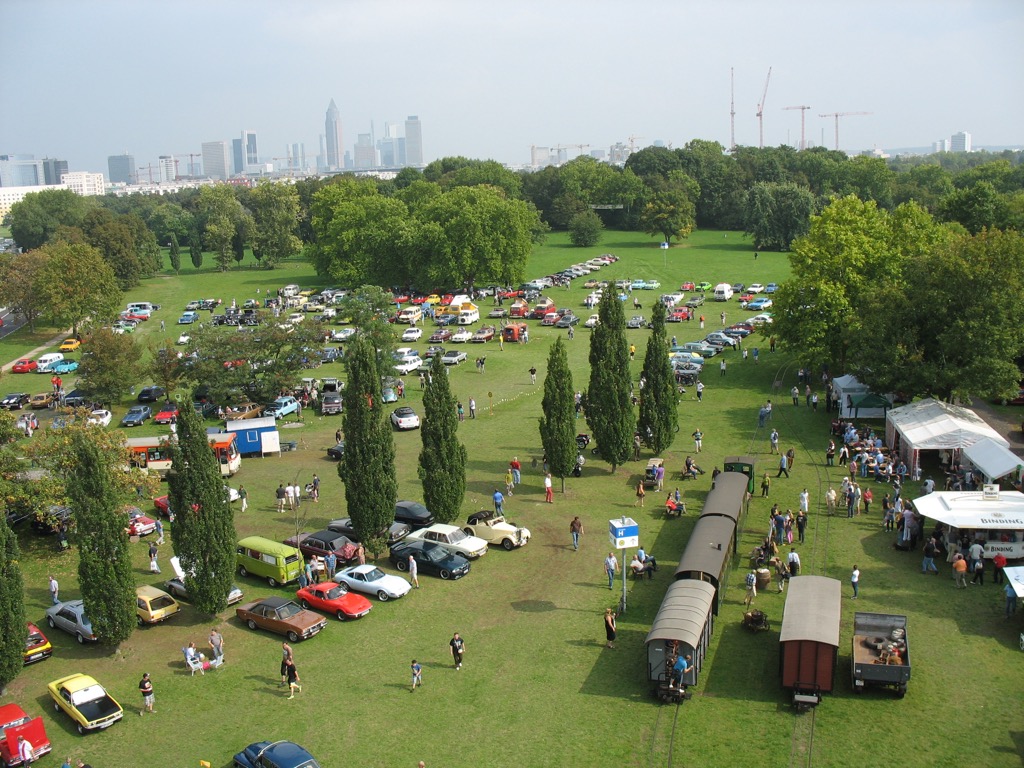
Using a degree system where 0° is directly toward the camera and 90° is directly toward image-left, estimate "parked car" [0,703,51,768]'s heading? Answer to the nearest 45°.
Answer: approximately 315°

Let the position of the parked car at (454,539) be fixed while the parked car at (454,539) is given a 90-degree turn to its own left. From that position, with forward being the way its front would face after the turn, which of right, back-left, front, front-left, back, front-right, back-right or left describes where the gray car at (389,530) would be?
left

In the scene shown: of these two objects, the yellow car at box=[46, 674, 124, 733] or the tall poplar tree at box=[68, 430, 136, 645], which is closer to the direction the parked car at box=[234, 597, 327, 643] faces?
the yellow car

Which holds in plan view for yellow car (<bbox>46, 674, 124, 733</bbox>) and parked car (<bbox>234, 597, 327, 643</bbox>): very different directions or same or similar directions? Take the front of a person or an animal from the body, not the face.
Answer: same or similar directions

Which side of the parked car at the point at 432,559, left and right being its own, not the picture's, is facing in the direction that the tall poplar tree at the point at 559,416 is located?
left

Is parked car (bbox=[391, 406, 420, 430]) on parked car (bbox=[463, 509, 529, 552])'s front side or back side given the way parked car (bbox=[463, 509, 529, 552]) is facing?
on the back side

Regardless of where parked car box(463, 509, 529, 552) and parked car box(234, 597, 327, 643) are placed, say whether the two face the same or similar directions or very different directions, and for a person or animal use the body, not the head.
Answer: same or similar directions

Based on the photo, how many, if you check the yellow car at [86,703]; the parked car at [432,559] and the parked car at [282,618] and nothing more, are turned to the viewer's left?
0

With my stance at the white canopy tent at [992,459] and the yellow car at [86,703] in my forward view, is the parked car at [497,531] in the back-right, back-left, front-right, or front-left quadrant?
front-right

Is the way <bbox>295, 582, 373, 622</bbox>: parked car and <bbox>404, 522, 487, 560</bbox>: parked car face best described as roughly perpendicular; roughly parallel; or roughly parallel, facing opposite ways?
roughly parallel

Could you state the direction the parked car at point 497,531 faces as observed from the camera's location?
facing the viewer and to the right of the viewer

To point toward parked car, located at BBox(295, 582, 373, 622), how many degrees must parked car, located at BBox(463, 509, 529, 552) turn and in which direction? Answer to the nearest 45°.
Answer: approximately 90° to its right

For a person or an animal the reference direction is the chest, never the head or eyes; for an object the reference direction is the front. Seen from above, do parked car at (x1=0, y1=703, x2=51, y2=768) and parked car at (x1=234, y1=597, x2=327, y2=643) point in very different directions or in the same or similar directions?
same or similar directions

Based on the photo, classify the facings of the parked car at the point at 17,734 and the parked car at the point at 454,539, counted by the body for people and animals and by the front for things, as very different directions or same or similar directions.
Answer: same or similar directions

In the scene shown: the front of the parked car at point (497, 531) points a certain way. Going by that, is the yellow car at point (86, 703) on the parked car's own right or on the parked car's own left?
on the parked car's own right

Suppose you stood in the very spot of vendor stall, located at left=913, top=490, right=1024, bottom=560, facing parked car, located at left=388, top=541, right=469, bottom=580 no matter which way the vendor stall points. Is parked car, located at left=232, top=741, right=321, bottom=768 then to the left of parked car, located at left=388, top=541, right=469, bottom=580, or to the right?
left
